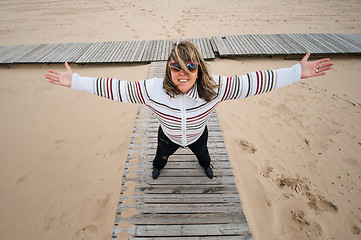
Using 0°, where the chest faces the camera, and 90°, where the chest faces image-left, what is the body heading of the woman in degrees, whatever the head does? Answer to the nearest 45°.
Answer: approximately 0°

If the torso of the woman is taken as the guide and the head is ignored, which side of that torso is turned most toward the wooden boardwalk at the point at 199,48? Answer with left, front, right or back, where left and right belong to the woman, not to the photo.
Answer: back

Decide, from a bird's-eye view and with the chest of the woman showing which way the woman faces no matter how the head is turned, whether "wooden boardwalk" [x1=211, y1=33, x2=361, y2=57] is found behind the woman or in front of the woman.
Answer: behind
